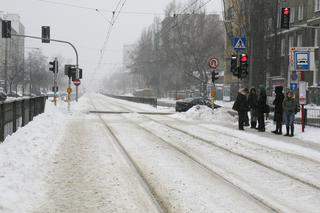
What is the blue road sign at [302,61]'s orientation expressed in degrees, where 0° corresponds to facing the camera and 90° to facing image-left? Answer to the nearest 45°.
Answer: approximately 0°

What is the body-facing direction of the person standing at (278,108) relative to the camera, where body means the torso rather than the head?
to the viewer's left

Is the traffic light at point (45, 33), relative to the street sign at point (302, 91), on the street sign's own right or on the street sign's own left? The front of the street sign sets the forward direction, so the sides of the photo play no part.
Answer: on the street sign's own right

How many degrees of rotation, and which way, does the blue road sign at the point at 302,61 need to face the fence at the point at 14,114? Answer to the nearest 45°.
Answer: approximately 45° to its right

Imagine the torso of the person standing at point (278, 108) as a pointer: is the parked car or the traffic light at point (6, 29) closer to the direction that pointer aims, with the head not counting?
the traffic light

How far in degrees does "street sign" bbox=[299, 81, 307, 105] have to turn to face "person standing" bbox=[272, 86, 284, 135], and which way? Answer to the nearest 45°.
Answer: approximately 90° to its right

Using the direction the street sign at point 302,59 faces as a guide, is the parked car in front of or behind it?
behind
